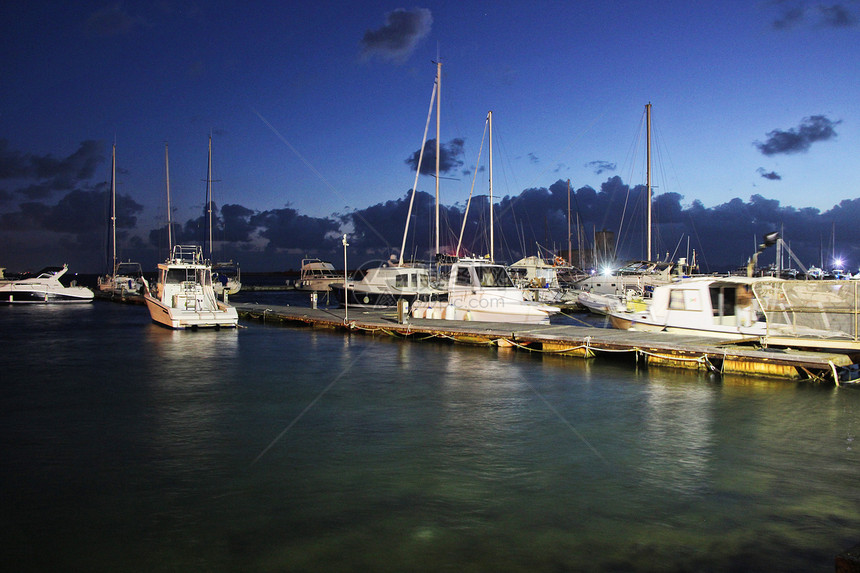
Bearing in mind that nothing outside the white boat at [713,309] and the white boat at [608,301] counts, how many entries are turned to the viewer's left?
2

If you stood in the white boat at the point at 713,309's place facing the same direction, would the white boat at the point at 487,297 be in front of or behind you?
in front

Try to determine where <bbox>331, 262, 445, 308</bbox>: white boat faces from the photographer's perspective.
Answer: facing to the left of the viewer

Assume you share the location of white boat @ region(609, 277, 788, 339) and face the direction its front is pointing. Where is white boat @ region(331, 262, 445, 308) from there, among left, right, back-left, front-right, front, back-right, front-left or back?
front-right

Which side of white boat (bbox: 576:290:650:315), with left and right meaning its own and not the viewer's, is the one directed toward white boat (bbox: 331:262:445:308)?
front

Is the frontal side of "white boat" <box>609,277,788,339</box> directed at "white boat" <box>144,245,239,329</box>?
yes

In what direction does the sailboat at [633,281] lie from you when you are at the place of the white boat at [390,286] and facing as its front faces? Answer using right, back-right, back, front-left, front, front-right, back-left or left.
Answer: back

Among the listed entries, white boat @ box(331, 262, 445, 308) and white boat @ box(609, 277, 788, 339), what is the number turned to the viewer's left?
2

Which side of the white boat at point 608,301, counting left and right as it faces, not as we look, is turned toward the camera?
left

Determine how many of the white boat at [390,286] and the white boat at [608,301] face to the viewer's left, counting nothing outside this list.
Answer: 2

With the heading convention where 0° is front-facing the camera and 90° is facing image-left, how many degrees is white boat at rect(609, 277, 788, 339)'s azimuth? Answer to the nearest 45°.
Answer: approximately 90°

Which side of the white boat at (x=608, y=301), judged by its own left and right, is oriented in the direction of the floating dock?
left
